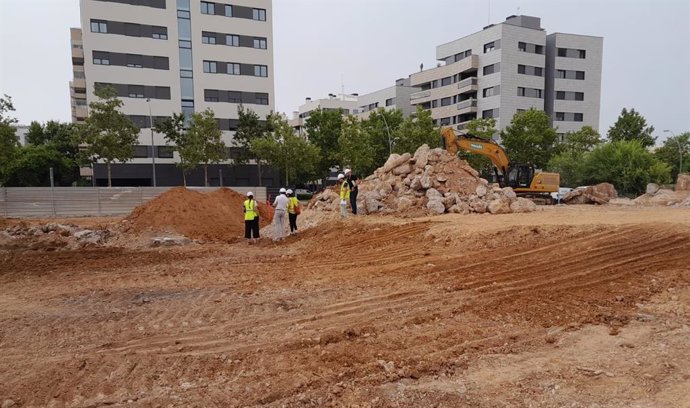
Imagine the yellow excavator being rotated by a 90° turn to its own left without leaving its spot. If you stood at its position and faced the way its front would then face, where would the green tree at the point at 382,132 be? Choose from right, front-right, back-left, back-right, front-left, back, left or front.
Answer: back-right

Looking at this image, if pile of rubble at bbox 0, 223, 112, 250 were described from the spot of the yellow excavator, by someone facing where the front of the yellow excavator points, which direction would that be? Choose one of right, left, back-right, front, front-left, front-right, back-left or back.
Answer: front-left

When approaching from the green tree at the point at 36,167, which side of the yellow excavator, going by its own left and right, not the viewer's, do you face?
front

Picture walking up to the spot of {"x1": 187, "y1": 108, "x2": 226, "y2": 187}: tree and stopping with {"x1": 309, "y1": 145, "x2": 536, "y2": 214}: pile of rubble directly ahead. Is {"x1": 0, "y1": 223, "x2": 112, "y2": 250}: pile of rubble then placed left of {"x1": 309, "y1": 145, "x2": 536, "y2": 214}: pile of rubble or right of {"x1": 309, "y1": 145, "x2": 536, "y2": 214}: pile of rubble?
right

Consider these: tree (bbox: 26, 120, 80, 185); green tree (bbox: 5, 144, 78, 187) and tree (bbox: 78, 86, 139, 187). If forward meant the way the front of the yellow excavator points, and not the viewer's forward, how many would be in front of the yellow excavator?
3

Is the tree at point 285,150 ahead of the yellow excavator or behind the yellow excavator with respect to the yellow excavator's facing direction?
ahead

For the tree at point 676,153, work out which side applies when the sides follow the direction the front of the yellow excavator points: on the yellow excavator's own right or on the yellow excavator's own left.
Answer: on the yellow excavator's own right

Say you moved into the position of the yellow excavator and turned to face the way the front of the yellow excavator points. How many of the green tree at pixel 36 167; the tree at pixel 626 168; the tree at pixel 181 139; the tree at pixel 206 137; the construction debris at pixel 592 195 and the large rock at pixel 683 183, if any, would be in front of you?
3

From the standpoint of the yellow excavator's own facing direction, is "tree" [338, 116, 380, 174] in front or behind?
in front

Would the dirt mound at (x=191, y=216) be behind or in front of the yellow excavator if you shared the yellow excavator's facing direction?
in front

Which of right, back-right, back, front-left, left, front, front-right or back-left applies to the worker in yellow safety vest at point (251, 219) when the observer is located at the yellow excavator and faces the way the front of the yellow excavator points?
front-left

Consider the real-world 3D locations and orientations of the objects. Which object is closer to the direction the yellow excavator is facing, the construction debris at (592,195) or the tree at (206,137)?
the tree

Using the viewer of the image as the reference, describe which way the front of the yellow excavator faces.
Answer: facing to the left of the viewer

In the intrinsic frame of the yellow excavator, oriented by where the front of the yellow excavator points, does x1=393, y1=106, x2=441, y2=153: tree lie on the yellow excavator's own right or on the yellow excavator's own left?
on the yellow excavator's own right

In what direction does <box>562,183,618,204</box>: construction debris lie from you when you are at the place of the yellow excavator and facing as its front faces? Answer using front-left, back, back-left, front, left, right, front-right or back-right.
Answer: back-right

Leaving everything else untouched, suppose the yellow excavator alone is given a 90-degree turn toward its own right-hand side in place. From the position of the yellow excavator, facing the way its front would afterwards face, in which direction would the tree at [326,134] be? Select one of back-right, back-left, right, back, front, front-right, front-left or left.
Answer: front-left

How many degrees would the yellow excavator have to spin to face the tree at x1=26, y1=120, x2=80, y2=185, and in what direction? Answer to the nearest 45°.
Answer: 0° — it already faces it

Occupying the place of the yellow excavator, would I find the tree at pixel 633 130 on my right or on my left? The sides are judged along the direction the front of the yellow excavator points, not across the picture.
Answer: on my right
